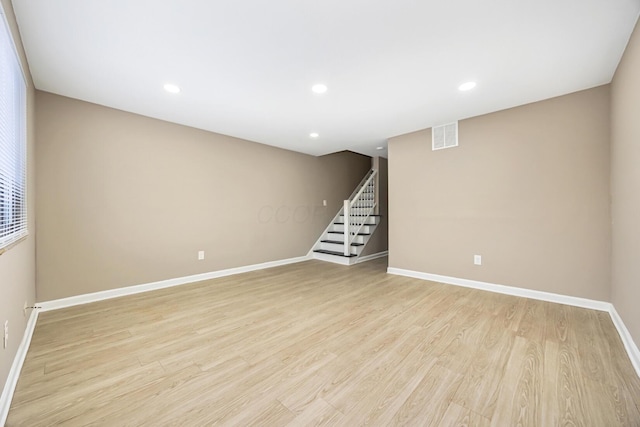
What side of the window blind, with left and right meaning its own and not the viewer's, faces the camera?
right

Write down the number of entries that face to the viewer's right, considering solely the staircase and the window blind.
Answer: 1

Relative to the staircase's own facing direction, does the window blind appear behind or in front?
in front

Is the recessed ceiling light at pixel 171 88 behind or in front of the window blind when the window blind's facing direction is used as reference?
in front

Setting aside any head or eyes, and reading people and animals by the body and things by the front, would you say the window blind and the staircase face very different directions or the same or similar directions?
very different directions

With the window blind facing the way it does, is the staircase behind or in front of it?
in front

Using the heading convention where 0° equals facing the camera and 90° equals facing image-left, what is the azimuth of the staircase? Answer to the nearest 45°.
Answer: approximately 45°
